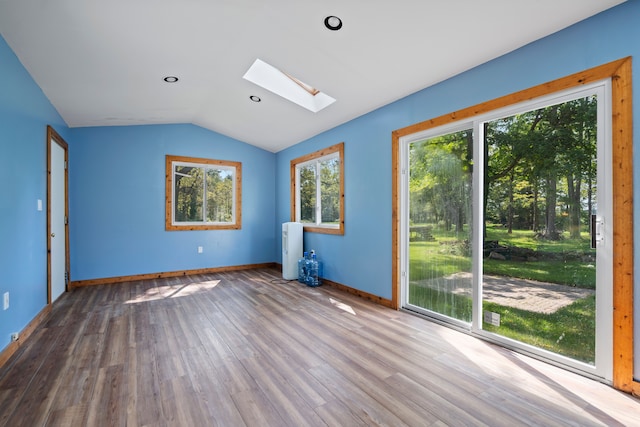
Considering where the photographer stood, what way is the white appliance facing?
facing the viewer and to the left of the viewer

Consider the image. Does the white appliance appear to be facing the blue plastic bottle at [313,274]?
no

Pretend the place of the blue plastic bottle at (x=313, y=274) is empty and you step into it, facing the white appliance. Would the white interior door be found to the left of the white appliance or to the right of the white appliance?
left

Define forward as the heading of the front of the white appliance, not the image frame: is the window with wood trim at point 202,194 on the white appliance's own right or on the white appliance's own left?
on the white appliance's own right

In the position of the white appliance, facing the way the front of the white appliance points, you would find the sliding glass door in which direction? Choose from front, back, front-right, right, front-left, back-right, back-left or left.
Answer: left

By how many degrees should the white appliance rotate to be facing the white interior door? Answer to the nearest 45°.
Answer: approximately 45° to its right
